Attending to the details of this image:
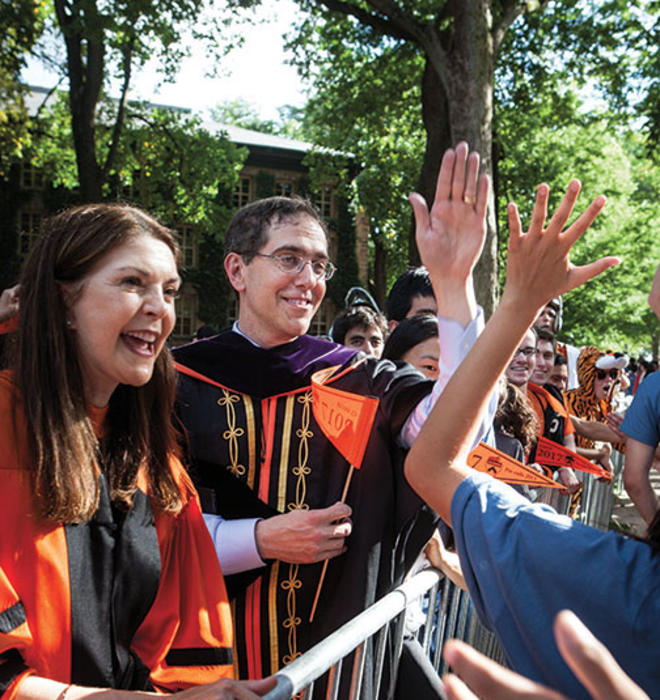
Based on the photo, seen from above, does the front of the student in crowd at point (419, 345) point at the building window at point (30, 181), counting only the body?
no

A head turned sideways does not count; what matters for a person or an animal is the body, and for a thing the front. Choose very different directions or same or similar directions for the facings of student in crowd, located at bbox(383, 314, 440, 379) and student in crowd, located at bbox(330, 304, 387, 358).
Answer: same or similar directions

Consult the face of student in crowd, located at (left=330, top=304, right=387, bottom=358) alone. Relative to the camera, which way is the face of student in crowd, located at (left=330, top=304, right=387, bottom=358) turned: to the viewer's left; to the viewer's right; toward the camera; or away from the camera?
toward the camera

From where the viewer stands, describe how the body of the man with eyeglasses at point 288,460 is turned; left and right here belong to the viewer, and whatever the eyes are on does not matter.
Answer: facing the viewer and to the right of the viewer

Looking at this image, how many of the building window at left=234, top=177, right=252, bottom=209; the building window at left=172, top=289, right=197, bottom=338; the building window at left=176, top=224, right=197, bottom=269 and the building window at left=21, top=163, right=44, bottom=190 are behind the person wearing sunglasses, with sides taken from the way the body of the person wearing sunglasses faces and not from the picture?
4

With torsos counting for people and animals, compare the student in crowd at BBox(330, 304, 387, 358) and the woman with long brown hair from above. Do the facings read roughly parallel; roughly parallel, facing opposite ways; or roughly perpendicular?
roughly parallel

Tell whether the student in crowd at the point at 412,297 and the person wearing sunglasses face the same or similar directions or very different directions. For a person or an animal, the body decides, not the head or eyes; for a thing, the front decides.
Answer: same or similar directions

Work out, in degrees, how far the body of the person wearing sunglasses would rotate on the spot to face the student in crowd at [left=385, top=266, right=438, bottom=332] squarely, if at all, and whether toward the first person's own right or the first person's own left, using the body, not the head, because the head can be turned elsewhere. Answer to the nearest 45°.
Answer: approximately 45° to the first person's own right

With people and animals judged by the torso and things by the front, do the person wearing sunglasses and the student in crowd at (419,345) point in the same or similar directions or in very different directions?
same or similar directions

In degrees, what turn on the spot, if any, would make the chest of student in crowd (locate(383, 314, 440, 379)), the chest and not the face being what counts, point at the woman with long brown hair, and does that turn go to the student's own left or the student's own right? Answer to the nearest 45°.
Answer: approximately 90° to the student's own right

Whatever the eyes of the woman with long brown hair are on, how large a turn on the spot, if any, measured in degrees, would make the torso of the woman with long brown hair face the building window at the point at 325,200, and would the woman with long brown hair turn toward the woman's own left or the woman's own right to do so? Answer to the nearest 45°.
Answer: approximately 135° to the woman's own left

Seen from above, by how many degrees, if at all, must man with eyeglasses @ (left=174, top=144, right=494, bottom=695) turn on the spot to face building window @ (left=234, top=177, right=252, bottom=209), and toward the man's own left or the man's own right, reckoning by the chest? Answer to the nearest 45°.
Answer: approximately 135° to the man's own left

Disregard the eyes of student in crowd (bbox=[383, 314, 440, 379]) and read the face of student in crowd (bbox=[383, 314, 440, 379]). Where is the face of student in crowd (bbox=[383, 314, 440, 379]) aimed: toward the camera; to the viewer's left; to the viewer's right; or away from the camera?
toward the camera

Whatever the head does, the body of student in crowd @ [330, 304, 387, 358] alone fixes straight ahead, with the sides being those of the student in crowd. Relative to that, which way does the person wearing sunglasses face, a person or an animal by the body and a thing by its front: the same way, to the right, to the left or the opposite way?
the same way

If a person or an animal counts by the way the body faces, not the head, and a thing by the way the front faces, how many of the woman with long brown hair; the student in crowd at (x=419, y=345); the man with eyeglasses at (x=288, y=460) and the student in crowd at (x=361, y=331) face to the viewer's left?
0

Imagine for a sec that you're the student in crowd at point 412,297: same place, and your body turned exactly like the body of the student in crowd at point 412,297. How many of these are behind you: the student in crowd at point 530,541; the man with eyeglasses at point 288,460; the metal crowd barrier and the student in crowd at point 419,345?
0

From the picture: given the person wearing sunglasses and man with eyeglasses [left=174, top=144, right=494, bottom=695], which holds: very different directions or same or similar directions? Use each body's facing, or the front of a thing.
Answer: same or similar directions
